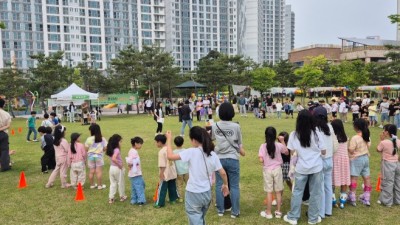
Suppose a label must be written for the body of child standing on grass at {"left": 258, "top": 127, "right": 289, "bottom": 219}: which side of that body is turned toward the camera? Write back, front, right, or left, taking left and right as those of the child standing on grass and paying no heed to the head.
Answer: back

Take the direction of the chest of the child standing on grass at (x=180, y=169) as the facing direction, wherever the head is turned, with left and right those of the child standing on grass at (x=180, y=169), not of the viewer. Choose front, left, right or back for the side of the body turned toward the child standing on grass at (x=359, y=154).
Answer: right

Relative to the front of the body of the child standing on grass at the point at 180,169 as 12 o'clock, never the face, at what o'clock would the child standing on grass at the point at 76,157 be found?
the child standing on grass at the point at 76,157 is roughly at 10 o'clock from the child standing on grass at the point at 180,169.

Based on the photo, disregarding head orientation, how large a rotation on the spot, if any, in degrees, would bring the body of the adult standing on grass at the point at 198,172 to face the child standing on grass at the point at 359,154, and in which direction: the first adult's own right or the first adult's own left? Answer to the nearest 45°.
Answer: approximately 90° to the first adult's own right

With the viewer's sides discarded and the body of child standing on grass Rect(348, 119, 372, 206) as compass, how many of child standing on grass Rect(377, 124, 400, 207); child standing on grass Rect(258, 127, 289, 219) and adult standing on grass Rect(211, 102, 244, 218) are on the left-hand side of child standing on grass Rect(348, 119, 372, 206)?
2

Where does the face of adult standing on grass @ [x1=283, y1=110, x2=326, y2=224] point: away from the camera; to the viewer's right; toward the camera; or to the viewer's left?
away from the camera

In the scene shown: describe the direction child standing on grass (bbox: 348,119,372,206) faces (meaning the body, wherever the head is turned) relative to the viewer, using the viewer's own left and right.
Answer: facing away from the viewer and to the left of the viewer

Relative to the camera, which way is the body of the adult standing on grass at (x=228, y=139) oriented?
away from the camera

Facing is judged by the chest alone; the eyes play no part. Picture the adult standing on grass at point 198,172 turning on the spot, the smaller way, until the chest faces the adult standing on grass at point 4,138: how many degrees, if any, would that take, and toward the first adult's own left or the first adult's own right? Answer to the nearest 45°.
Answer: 0° — they already face them

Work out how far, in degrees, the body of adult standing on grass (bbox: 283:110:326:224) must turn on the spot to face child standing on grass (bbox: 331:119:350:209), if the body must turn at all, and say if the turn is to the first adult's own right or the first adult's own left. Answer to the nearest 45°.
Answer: approximately 45° to the first adult's own right

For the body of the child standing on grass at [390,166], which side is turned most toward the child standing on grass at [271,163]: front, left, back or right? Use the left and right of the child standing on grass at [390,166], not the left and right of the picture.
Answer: left

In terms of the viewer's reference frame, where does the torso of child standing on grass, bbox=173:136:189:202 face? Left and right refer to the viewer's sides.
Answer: facing away from the viewer

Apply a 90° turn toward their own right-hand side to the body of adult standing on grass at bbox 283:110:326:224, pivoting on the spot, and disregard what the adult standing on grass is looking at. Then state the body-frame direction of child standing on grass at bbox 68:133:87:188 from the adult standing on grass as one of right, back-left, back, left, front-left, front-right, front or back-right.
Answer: back
